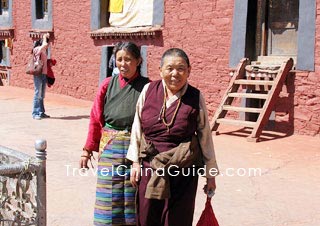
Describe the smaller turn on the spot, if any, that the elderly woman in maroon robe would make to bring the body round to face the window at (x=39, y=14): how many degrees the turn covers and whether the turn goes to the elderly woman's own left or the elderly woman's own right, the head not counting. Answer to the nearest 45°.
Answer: approximately 180°

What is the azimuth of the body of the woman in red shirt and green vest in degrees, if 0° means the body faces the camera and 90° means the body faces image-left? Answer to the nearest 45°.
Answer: approximately 0°

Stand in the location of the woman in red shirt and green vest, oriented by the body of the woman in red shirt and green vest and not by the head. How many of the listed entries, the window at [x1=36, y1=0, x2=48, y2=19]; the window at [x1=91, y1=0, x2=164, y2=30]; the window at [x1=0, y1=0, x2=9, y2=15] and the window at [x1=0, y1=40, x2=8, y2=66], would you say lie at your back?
4

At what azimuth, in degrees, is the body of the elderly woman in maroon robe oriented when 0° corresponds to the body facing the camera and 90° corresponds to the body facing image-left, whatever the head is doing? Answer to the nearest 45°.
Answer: approximately 0°

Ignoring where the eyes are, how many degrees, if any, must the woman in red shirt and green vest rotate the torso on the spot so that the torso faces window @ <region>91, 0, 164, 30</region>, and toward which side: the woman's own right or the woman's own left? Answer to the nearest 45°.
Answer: approximately 180°

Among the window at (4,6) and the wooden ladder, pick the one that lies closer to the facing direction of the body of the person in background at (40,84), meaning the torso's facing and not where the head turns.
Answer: the wooden ladder
